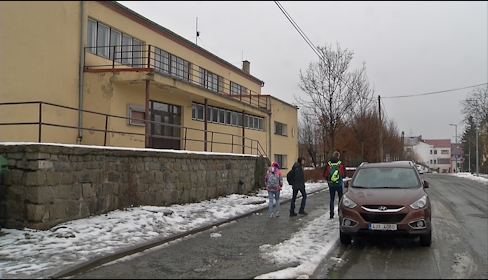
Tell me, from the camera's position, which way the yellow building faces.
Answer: facing the viewer and to the right of the viewer

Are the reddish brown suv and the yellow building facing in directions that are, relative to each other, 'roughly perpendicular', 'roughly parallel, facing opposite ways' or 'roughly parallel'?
roughly perpendicular

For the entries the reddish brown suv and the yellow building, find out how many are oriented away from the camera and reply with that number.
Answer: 0

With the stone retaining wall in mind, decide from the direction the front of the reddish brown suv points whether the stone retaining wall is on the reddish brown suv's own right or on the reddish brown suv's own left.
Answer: on the reddish brown suv's own right

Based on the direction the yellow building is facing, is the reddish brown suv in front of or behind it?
in front

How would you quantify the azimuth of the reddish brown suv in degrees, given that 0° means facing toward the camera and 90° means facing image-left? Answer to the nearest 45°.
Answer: approximately 0°

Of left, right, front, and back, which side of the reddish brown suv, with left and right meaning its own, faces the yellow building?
right
